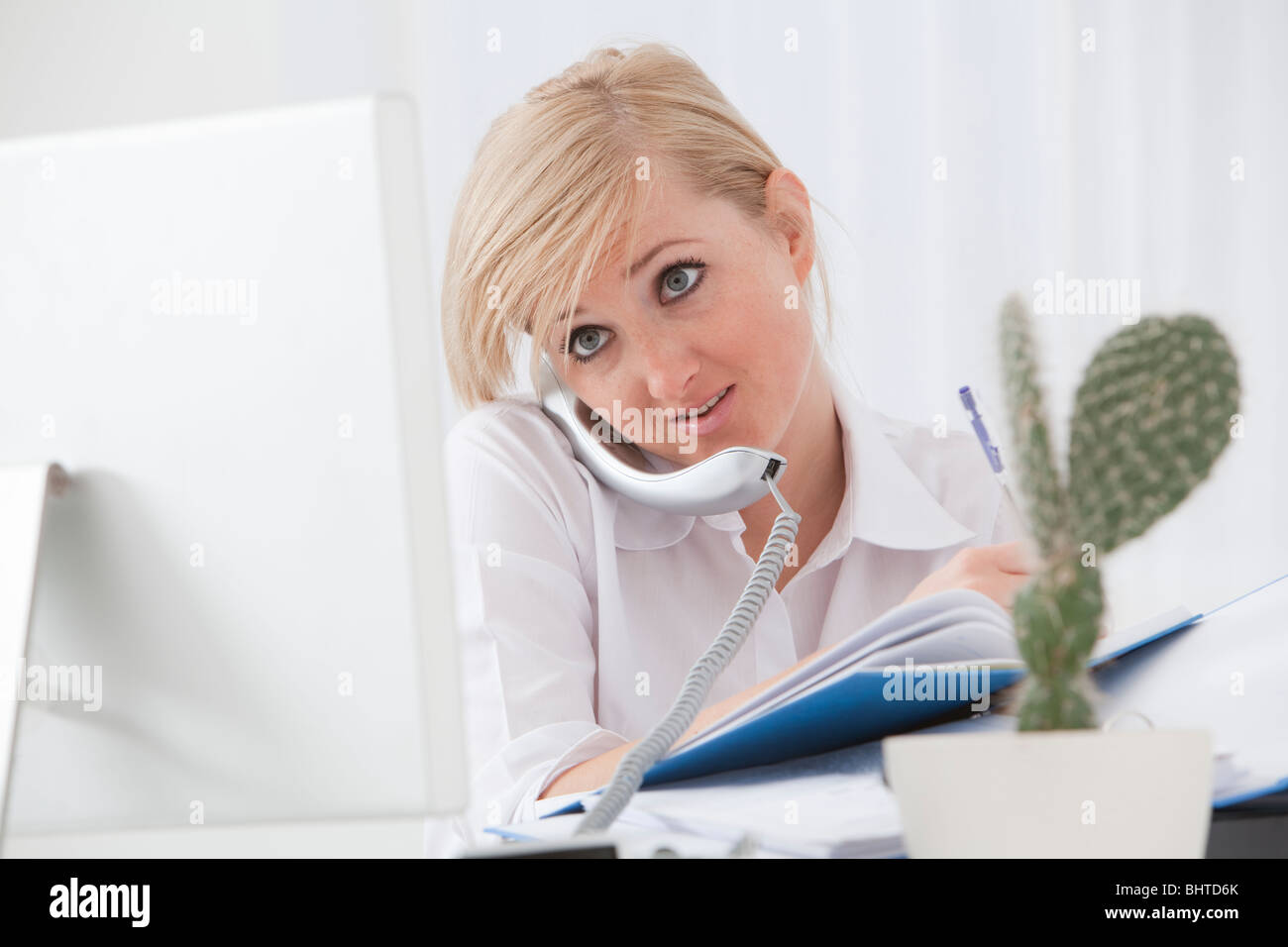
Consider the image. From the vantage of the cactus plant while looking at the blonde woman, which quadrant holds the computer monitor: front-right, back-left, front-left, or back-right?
front-left

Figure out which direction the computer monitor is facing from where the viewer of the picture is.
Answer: facing away from the viewer and to the right of the viewer

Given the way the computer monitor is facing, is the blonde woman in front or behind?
in front
